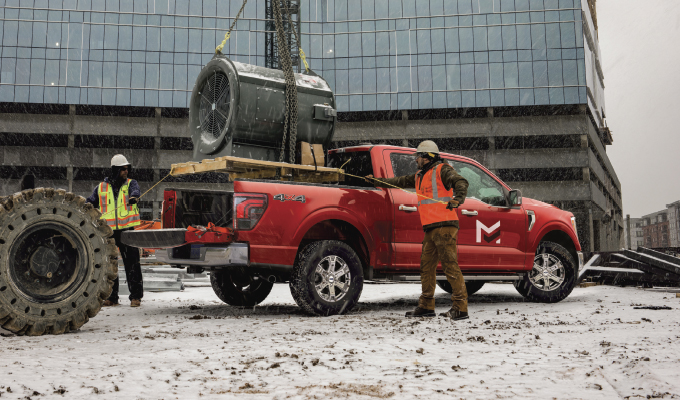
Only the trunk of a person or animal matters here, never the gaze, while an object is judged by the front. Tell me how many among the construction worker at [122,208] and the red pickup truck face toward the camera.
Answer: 1

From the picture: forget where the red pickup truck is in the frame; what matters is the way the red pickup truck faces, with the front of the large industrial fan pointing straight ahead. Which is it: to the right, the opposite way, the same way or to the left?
the opposite way

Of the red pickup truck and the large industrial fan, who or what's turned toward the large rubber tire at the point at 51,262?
the large industrial fan

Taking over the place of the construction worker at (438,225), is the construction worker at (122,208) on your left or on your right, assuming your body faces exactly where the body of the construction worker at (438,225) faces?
on your right

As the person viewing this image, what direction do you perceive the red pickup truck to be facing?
facing away from the viewer and to the right of the viewer

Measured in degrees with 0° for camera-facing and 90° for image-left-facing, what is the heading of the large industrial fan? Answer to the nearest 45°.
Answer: approximately 45°

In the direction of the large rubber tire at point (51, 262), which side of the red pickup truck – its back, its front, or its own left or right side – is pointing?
back

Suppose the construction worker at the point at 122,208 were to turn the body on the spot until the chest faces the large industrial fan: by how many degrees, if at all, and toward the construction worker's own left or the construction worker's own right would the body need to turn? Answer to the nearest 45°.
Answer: approximately 45° to the construction worker's own left

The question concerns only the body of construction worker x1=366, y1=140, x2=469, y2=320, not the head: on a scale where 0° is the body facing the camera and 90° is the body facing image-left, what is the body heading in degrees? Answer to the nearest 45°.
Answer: approximately 45°
